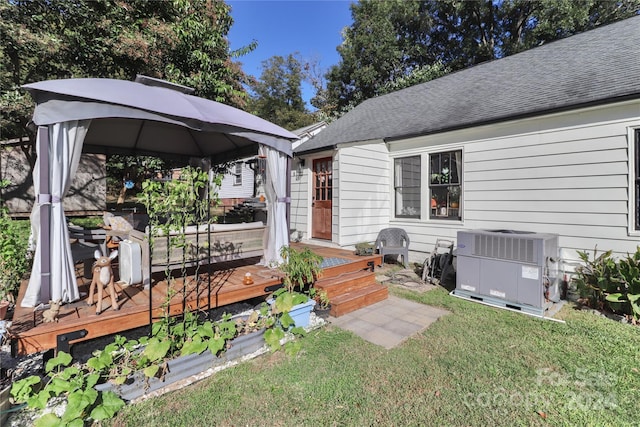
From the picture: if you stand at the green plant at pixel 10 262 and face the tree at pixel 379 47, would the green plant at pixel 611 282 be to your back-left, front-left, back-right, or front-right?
front-right

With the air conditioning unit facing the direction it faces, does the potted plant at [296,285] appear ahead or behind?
ahead

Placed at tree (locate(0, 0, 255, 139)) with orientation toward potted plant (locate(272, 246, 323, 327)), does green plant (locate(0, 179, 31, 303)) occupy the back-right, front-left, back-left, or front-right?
front-right

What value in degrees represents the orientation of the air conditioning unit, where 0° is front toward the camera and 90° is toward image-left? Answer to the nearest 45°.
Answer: approximately 45°

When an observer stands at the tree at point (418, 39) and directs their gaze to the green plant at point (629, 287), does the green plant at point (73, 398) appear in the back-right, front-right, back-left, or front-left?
front-right

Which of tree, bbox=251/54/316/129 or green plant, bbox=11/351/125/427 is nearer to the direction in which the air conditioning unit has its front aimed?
the green plant

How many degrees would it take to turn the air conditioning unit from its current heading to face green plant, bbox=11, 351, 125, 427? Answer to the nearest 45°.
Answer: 0° — it already faces it

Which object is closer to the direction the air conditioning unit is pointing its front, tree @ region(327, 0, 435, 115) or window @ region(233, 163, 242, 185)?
the window

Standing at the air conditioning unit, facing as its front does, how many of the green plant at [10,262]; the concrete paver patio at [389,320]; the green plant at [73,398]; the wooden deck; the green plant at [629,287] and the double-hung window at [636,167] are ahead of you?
4

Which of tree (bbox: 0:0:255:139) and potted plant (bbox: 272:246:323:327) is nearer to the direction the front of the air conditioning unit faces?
the potted plant

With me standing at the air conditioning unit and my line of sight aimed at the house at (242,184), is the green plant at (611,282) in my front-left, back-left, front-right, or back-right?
back-right

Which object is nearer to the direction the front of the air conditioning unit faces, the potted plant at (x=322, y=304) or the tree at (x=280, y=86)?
the potted plant

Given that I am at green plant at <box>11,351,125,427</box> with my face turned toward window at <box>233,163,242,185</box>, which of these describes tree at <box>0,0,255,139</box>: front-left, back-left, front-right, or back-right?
front-left

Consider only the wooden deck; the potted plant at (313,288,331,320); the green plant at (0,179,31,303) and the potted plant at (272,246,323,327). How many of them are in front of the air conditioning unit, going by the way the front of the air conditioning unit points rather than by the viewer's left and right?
4

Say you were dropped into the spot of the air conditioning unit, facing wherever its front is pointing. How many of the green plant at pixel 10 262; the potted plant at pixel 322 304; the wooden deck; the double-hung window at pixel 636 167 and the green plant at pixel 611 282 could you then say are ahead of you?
3
